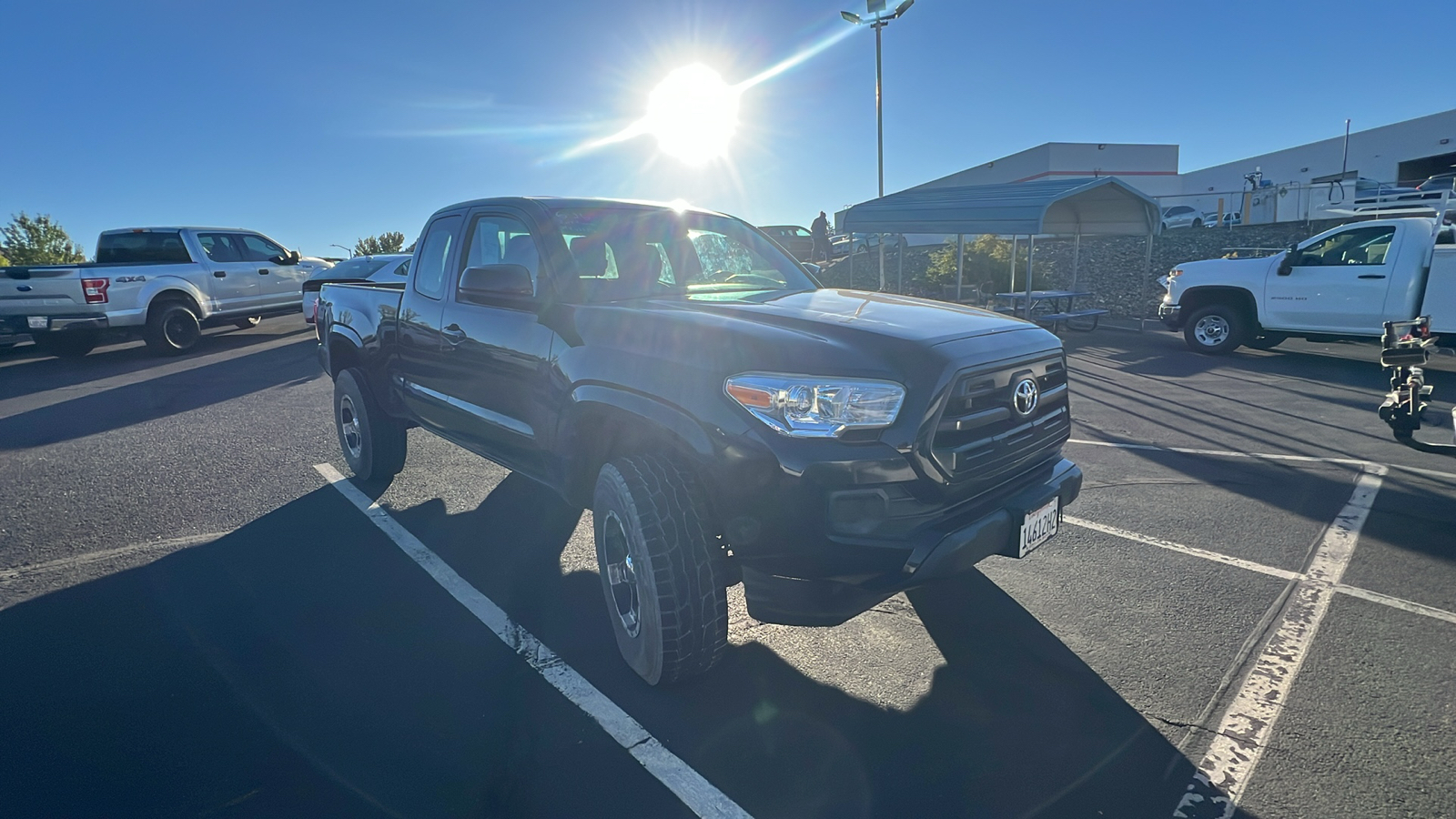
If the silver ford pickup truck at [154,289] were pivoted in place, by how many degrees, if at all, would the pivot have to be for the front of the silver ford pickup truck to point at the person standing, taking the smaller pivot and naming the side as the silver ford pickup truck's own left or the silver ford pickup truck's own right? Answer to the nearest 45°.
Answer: approximately 45° to the silver ford pickup truck's own right

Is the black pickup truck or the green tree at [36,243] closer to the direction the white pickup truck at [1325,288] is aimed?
the green tree

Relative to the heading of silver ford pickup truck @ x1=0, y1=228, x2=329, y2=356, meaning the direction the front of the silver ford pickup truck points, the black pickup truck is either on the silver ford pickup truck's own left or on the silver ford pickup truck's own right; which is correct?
on the silver ford pickup truck's own right

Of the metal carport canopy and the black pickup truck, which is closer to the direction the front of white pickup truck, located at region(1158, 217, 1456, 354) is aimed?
the metal carport canopy

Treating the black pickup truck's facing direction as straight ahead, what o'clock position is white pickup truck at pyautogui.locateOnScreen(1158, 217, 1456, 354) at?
The white pickup truck is roughly at 9 o'clock from the black pickup truck.

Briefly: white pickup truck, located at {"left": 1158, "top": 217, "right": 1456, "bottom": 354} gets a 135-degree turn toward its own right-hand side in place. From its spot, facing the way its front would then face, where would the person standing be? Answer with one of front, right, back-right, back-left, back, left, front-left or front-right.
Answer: left

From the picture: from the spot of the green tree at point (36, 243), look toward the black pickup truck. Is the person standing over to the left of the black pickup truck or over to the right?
left

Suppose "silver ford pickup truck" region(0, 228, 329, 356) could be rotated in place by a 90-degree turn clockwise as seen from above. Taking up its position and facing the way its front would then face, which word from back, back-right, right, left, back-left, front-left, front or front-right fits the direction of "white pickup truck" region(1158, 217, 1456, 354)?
front

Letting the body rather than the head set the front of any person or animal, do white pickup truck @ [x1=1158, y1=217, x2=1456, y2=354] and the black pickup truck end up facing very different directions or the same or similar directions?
very different directions

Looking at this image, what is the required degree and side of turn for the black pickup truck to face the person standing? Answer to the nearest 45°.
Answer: approximately 135° to its left

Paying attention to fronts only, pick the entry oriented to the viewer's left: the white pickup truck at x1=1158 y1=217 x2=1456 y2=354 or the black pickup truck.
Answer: the white pickup truck

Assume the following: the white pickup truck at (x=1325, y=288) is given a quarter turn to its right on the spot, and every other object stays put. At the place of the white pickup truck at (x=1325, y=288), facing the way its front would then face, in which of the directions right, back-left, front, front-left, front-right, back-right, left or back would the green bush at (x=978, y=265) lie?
front-left

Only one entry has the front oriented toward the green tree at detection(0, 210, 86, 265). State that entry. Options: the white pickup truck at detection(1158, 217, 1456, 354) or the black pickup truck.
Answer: the white pickup truck

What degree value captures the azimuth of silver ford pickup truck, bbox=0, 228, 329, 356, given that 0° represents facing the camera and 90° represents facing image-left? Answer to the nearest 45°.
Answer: approximately 225°

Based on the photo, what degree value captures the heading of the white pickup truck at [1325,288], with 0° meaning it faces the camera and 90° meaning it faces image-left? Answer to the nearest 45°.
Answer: approximately 90°

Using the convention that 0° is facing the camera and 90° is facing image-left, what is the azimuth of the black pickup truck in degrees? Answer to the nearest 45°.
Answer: approximately 315°
